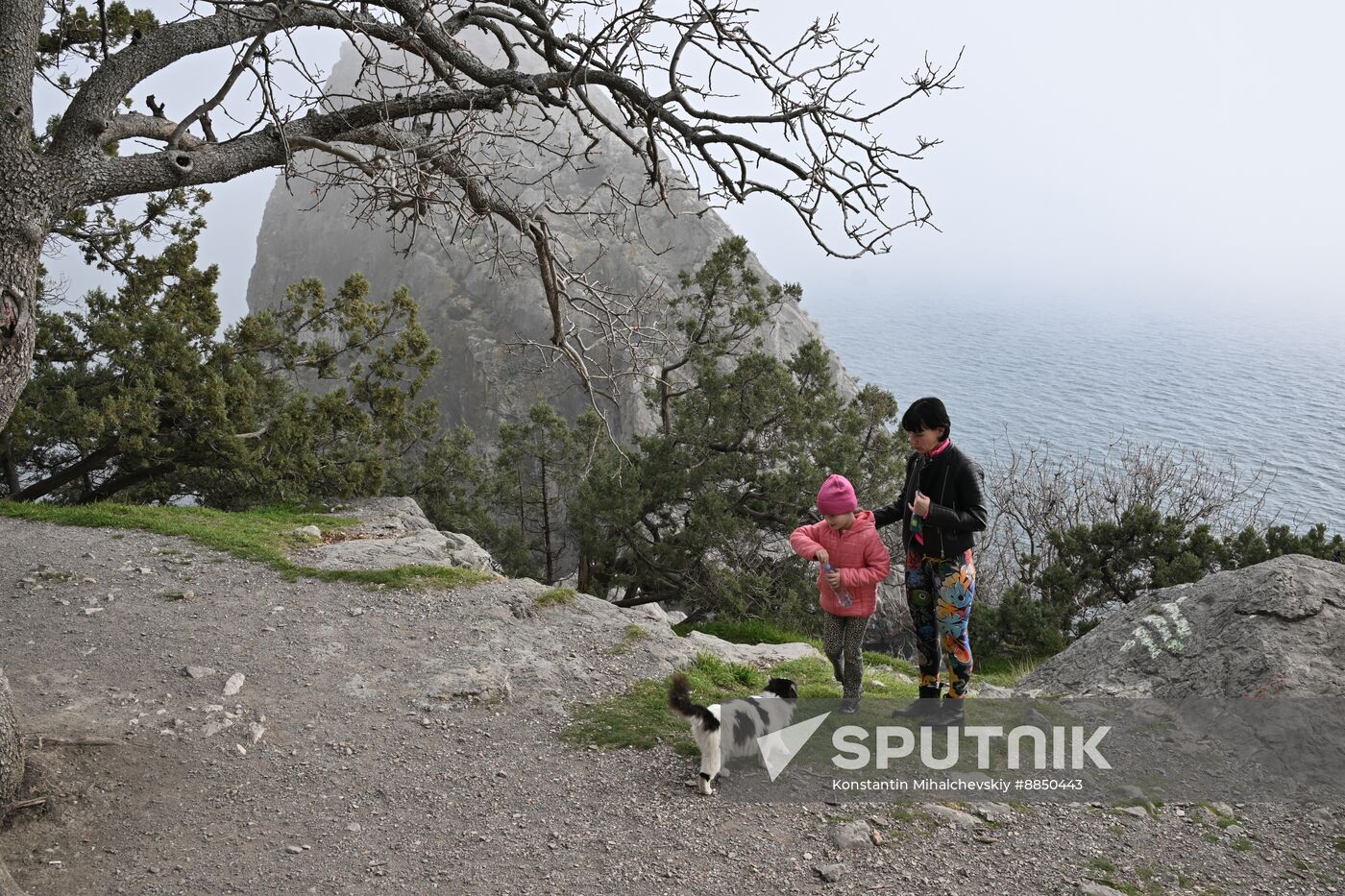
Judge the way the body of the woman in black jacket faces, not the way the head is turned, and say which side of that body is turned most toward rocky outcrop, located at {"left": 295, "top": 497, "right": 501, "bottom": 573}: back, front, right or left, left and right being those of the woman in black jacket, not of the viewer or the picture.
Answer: right

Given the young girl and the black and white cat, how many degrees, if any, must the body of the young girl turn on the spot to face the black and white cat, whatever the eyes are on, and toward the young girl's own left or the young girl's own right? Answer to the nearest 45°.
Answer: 0° — they already face it

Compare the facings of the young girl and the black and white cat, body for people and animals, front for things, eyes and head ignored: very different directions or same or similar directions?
very different directions

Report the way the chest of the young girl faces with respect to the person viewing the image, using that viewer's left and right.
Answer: facing the viewer and to the left of the viewer

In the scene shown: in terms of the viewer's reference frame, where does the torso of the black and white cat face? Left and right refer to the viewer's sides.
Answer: facing away from the viewer and to the right of the viewer

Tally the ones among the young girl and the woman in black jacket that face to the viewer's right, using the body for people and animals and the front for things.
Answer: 0

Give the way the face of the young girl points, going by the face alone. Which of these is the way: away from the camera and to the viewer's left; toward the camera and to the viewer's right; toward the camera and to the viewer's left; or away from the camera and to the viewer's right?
toward the camera and to the viewer's left

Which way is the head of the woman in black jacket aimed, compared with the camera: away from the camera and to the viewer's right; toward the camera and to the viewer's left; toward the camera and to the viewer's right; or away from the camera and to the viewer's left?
toward the camera and to the viewer's left
